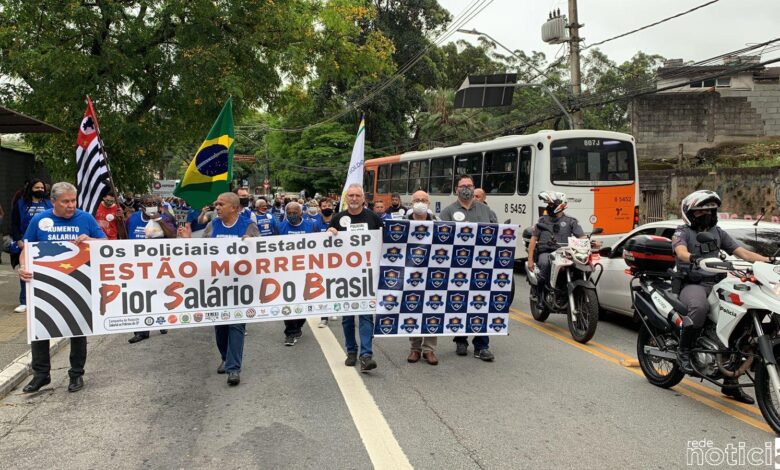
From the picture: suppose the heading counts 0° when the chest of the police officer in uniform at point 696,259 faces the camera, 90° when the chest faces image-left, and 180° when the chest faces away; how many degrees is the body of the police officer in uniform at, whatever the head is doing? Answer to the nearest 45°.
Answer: approximately 315°

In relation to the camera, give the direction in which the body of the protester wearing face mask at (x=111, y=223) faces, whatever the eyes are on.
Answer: toward the camera

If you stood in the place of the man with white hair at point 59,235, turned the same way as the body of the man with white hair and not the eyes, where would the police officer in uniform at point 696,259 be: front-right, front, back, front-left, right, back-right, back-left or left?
front-left

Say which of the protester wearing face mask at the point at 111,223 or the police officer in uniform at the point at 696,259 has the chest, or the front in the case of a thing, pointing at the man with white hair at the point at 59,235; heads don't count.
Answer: the protester wearing face mask

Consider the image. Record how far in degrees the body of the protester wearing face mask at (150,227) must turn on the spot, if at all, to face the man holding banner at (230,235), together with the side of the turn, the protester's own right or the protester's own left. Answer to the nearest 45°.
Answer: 0° — they already face them

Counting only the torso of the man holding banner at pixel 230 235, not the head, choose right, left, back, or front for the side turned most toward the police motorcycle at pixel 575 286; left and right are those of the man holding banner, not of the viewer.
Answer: left

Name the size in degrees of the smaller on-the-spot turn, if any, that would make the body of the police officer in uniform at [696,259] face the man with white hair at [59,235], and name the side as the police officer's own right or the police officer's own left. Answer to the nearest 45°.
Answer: approximately 90° to the police officer's own right

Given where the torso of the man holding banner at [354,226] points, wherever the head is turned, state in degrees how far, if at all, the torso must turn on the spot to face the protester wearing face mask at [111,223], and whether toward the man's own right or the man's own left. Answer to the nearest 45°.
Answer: approximately 135° to the man's own right

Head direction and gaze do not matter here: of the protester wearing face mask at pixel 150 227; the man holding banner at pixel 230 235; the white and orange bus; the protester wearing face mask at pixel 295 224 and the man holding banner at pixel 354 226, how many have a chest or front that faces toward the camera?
4

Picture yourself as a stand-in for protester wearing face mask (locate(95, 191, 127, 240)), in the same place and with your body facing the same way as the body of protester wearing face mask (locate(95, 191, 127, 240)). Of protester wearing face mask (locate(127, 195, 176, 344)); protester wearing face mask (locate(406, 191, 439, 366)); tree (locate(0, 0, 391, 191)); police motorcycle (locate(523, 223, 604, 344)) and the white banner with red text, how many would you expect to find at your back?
1

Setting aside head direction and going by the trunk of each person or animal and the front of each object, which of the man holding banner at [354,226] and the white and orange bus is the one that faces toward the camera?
the man holding banner

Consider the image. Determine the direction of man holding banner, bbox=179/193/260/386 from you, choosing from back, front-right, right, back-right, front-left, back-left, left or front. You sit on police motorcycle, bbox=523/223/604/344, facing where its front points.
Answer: right

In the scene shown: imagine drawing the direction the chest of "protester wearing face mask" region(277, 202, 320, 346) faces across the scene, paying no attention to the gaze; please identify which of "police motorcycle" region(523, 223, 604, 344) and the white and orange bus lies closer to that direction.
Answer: the police motorcycle

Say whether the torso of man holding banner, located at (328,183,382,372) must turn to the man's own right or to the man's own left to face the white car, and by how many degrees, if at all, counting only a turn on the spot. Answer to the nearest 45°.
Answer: approximately 90° to the man's own left

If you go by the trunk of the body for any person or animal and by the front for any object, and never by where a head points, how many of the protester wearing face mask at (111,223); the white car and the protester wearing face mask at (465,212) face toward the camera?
2

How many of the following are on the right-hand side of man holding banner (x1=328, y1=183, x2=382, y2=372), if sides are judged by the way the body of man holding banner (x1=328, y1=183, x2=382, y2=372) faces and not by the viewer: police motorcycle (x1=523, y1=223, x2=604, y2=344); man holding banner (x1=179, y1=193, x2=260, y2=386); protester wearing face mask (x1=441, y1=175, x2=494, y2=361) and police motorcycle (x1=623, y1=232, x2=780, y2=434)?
1

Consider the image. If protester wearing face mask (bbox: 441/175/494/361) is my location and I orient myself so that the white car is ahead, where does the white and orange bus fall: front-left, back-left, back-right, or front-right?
front-left

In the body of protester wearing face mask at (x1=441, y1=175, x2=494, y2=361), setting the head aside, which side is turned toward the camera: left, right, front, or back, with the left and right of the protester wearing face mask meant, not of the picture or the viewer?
front

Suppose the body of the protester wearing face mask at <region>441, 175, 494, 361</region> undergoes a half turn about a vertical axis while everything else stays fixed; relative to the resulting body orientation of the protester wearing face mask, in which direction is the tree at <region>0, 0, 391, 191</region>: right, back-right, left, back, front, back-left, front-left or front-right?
front-left

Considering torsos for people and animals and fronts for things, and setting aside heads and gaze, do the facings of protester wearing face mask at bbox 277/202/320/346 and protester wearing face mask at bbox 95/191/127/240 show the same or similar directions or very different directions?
same or similar directions

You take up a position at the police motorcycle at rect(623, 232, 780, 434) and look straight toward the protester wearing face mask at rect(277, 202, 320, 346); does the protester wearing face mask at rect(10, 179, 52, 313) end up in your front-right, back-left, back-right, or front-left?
front-left
